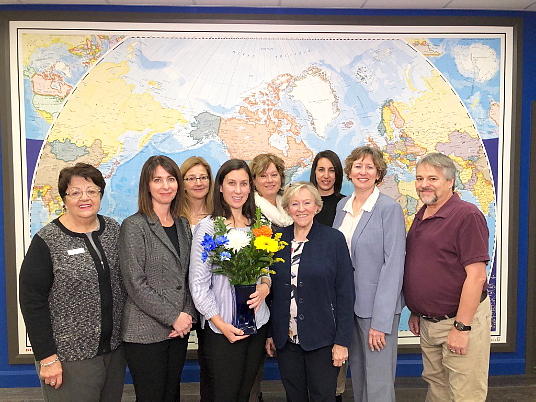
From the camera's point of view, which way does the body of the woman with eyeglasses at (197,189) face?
toward the camera

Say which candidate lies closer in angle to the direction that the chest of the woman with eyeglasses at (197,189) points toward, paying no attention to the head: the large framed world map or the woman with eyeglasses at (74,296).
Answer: the woman with eyeglasses

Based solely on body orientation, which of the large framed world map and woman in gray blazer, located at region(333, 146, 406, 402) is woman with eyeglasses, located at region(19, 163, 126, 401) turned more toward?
the woman in gray blazer

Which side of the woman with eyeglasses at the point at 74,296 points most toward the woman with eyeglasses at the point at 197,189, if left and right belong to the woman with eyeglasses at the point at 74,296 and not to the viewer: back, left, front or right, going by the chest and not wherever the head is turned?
left

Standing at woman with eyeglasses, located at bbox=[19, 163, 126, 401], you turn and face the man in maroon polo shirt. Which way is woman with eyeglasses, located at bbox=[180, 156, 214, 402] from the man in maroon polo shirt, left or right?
left

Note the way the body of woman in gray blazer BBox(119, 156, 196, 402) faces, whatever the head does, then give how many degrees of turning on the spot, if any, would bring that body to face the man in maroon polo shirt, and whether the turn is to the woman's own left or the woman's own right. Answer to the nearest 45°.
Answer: approximately 45° to the woman's own left

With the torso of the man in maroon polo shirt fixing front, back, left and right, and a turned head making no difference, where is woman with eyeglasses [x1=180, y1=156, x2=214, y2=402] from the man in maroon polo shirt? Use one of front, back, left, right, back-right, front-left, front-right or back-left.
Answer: front-right

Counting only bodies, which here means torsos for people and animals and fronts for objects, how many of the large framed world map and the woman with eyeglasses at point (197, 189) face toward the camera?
2

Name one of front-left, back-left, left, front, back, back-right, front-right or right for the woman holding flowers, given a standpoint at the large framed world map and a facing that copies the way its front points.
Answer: front

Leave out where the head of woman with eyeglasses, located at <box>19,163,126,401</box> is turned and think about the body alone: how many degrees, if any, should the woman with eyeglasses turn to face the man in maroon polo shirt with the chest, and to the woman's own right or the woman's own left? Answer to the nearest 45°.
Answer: approximately 45° to the woman's own left

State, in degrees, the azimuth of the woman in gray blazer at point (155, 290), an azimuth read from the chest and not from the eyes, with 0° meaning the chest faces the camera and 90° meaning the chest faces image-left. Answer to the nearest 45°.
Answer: approximately 315°

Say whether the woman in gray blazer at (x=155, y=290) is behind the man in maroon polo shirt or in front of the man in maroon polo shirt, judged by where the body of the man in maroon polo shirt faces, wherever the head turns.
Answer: in front
